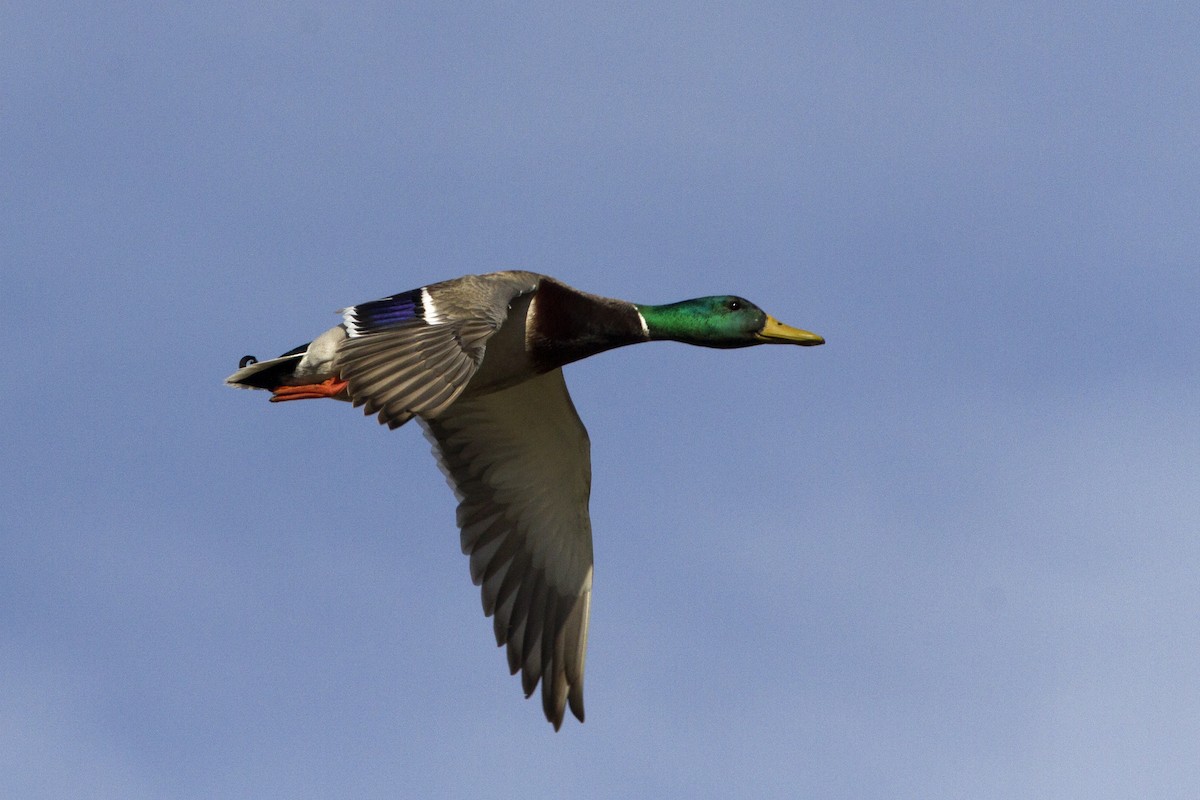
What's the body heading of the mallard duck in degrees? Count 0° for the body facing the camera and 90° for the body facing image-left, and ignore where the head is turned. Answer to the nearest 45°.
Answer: approximately 270°
